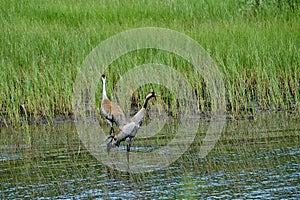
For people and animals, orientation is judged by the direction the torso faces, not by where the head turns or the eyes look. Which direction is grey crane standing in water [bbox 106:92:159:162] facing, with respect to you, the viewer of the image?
facing to the right of the viewer

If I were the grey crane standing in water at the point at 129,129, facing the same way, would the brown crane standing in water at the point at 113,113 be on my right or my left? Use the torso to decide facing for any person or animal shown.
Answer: on my left
